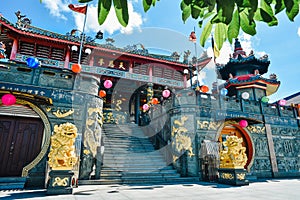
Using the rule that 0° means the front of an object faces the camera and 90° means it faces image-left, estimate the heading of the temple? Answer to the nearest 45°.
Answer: approximately 315°
